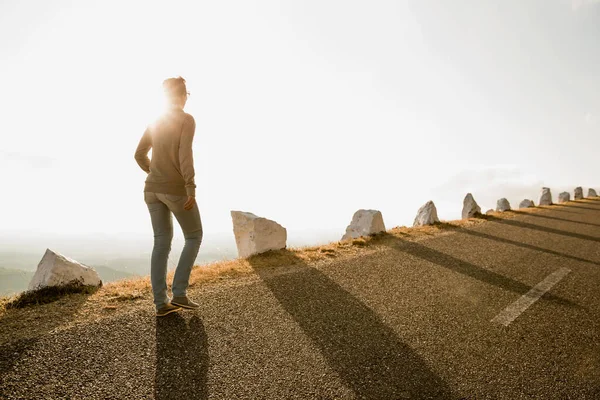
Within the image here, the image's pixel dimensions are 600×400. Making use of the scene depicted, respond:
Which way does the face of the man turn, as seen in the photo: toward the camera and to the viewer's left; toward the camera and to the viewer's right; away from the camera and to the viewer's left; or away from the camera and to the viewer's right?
away from the camera and to the viewer's right

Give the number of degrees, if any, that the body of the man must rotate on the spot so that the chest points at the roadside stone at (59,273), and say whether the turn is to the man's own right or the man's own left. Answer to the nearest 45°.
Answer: approximately 90° to the man's own left

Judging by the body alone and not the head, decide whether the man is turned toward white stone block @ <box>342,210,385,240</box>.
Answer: yes

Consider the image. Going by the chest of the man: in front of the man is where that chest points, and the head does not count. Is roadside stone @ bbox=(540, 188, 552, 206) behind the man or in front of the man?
in front

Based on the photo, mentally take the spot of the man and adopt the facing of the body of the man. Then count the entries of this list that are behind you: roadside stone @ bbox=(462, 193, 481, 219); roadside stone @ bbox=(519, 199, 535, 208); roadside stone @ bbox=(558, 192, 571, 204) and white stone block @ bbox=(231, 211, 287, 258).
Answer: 0

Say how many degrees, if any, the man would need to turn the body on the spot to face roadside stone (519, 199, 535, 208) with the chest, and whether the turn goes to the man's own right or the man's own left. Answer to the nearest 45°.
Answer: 0° — they already face it

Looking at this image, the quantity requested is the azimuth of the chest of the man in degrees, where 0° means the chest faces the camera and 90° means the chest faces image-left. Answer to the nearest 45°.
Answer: approximately 225°

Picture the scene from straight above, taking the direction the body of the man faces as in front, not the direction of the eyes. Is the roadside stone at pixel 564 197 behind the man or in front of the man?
in front

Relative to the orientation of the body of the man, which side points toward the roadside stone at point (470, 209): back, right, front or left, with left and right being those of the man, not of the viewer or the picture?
front
